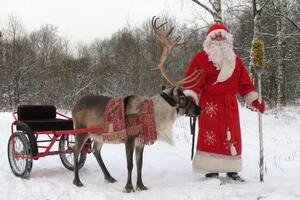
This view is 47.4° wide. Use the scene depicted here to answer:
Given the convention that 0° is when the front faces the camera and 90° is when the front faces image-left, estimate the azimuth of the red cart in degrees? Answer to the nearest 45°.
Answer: approximately 315°
